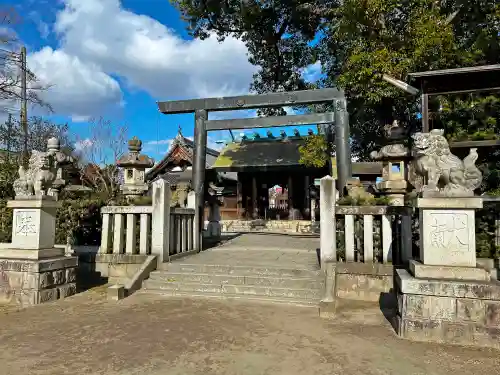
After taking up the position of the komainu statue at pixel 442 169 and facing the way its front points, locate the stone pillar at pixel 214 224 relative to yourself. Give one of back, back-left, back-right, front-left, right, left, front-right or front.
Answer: right

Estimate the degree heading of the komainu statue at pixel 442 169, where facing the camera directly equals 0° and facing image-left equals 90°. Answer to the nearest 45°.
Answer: approximately 45°

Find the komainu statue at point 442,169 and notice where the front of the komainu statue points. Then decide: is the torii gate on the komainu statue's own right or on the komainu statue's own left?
on the komainu statue's own right

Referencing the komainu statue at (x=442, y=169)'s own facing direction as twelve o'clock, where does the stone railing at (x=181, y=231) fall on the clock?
The stone railing is roughly at 2 o'clock from the komainu statue.

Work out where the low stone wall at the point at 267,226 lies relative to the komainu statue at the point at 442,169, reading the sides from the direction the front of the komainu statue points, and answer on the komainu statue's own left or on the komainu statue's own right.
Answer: on the komainu statue's own right

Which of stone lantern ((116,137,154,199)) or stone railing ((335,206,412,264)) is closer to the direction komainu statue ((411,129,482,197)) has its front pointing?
the stone lantern

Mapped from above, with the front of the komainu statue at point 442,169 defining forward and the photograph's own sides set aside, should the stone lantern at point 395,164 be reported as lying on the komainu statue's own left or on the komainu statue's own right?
on the komainu statue's own right

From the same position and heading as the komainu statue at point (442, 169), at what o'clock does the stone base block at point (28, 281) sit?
The stone base block is roughly at 1 o'clock from the komainu statue.

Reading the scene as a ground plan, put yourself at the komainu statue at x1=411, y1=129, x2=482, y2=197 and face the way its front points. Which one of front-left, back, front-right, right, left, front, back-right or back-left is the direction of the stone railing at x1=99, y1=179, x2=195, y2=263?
front-right

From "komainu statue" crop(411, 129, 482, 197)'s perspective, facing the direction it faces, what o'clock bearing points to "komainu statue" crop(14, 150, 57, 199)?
"komainu statue" crop(14, 150, 57, 199) is roughly at 1 o'clock from "komainu statue" crop(411, 129, 482, 197).

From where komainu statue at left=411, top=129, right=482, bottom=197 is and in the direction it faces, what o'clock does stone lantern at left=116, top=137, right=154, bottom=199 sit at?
The stone lantern is roughly at 2 o'clock from the komainu statue.

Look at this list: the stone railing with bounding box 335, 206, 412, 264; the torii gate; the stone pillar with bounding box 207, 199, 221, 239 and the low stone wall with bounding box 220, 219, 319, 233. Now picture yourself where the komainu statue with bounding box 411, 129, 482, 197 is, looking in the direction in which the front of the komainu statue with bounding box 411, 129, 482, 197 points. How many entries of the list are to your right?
4
